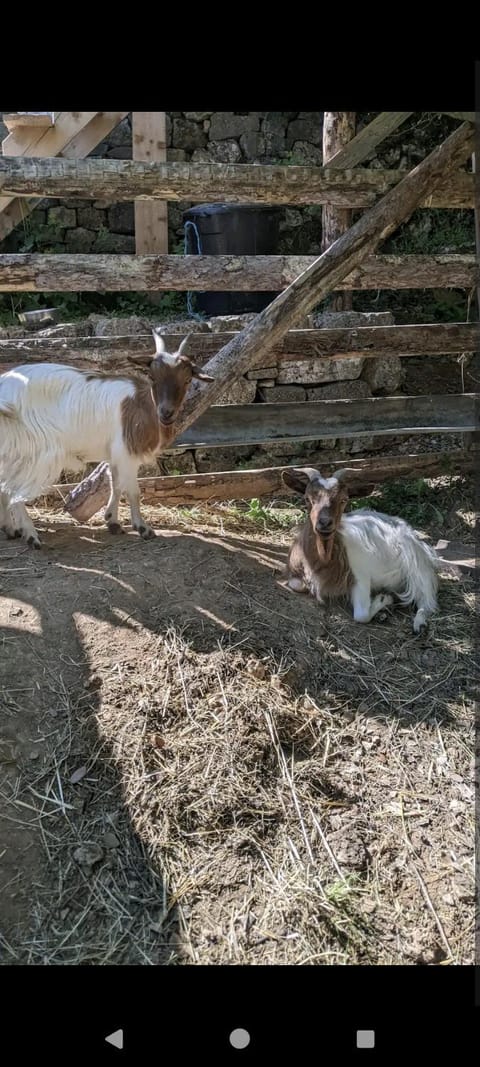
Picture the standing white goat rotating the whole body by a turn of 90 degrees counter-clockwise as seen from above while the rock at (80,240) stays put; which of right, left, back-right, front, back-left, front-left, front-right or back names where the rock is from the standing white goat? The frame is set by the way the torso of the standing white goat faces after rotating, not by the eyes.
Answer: front

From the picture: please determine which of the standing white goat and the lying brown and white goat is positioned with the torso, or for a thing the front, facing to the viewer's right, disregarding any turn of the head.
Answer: the standing white goat

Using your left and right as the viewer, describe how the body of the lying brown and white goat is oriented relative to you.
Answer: facing the viewer and to the left of the viewer

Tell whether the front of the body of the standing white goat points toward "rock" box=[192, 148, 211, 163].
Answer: no

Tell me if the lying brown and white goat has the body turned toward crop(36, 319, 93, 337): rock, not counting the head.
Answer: no

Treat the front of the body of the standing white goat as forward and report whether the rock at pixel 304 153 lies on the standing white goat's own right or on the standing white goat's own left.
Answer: on the standing white goat's own left

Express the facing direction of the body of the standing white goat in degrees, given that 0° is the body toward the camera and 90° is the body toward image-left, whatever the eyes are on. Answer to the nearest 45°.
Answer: approximately 270°

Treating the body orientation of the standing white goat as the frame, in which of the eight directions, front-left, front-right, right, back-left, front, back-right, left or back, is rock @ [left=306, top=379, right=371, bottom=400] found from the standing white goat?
front-left

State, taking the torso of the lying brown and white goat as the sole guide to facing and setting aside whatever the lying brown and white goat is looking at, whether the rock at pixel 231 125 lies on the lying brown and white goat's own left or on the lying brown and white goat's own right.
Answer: on the lying brown and white goat's own right

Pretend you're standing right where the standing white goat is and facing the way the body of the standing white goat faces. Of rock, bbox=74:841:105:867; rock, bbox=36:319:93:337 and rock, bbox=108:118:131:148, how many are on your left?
2

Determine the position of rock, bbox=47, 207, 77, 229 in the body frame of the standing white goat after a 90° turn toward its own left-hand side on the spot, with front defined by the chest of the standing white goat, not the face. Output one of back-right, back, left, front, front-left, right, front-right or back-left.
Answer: front

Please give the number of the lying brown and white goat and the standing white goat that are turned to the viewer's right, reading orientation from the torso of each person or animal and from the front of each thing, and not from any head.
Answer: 1

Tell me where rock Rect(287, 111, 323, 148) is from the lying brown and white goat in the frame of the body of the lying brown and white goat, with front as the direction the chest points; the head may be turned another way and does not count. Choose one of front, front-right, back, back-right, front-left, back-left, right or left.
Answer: back-right

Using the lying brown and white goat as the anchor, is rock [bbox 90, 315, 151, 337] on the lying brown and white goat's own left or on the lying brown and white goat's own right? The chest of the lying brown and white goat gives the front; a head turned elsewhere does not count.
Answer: on the lying brown and white goat's own right

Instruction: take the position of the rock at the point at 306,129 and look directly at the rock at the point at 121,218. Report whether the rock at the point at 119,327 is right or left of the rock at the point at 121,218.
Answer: left

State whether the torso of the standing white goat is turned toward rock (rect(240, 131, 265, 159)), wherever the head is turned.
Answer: no
